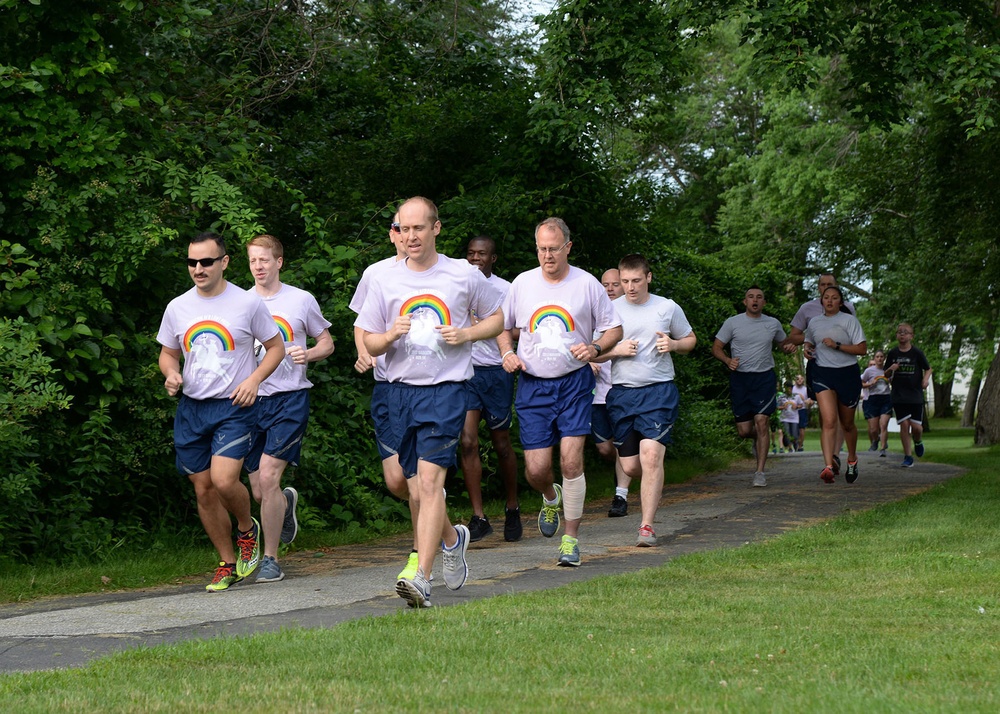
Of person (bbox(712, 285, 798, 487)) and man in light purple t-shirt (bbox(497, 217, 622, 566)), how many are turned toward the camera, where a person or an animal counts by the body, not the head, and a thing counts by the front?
2

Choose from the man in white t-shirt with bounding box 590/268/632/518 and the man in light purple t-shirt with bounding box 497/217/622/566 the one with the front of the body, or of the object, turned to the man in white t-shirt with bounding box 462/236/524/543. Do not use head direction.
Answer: the man in white t-shirt with bounding box 590/268/632/518

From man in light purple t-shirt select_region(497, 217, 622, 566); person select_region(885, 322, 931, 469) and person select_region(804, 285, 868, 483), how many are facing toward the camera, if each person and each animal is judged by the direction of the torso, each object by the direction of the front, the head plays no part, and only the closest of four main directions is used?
3

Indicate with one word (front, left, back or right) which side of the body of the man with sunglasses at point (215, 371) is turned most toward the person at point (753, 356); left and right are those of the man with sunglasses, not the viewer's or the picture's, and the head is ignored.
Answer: back

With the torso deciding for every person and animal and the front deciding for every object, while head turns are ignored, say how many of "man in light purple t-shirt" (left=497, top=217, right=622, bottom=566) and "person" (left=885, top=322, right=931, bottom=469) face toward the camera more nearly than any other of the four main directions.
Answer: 2

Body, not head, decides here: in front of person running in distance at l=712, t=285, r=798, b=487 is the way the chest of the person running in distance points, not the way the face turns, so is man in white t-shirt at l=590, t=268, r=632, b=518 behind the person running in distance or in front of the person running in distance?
in front

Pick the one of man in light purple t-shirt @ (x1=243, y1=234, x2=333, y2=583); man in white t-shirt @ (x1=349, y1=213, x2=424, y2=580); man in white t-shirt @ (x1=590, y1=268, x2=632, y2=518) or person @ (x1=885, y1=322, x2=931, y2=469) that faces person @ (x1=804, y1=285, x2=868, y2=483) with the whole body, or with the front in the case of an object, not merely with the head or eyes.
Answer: person @ (x1=885, y1=322, x2=931, y2=469)

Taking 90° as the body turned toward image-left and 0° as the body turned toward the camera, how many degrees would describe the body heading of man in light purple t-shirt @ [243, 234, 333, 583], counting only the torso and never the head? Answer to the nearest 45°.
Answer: approximately 45°

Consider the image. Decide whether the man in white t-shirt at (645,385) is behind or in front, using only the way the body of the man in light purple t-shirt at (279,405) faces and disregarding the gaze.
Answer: behind

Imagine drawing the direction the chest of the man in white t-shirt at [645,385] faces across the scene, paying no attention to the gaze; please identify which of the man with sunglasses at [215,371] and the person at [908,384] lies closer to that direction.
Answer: the man with sunglasses

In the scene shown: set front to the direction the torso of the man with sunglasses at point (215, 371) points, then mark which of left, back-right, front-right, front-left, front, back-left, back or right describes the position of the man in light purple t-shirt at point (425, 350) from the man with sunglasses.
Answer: left
